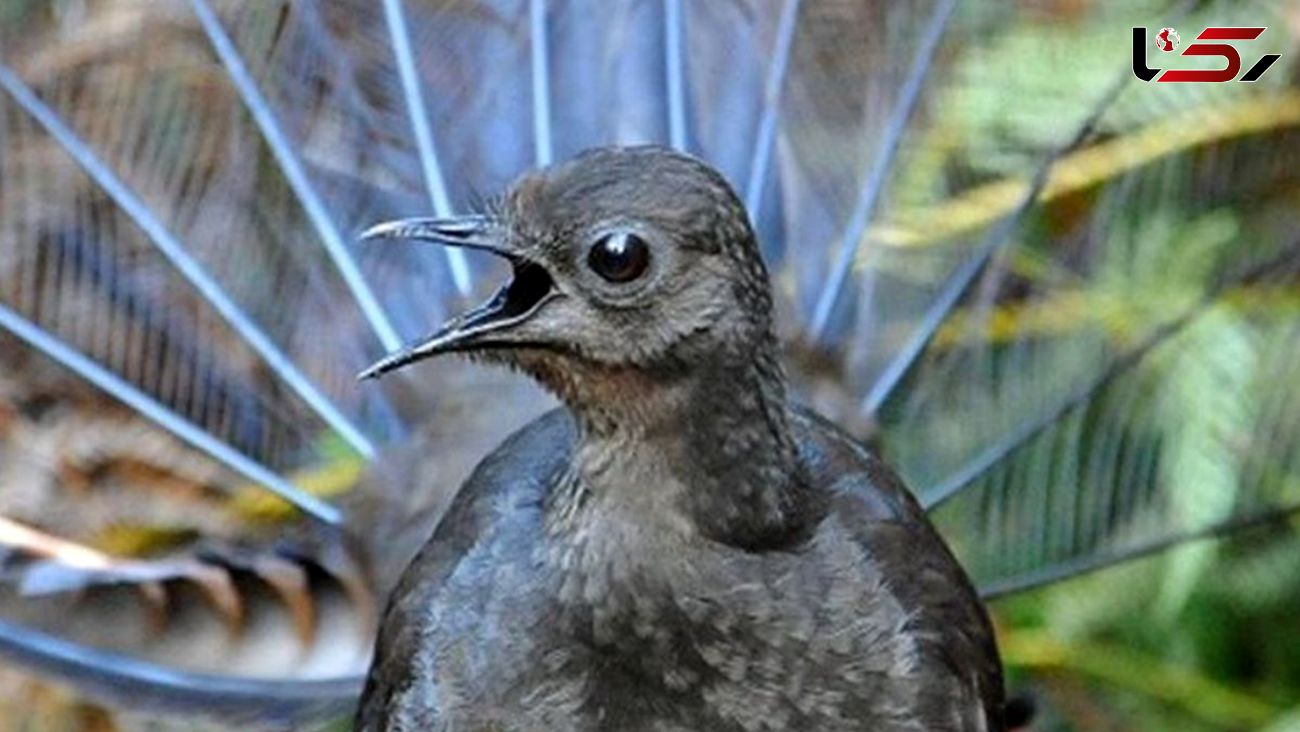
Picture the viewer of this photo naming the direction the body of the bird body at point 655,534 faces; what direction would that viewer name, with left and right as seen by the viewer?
facing the viewer
